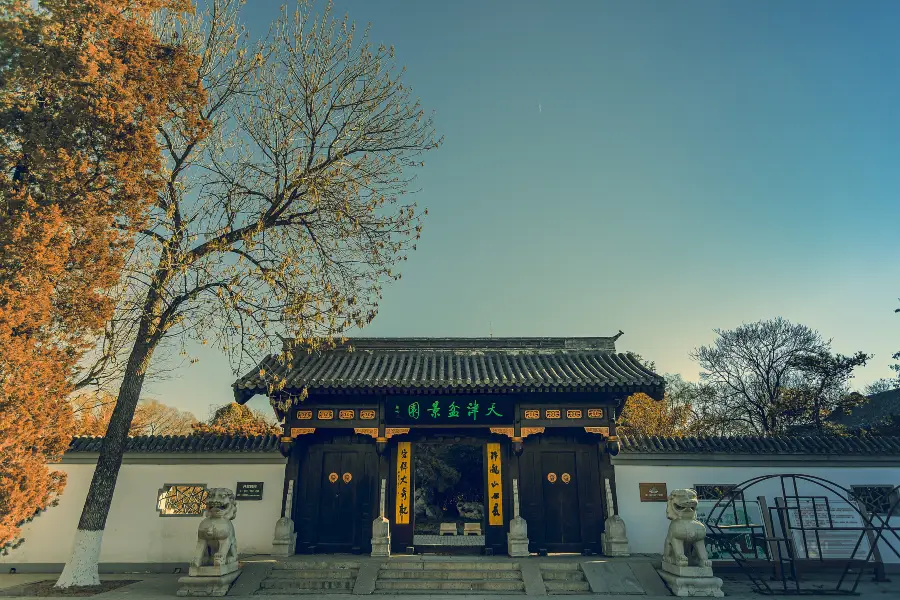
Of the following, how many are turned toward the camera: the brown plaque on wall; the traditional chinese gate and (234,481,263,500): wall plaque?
3

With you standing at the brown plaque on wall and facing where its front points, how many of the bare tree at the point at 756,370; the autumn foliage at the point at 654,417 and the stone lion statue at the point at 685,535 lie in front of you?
1

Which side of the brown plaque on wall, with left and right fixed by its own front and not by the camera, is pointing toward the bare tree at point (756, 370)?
back

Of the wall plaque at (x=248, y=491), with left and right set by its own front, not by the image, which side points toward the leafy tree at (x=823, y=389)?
left

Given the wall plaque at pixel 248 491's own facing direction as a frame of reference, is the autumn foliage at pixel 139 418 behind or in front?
behind

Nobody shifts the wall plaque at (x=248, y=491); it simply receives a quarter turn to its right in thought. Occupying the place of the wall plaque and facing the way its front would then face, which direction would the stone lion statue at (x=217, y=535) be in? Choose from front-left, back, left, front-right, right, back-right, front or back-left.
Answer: left

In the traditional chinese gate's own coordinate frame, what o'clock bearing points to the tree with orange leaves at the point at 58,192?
The tree with orange leaves is roughly at 2 o'clock from the traditional chinese gate.

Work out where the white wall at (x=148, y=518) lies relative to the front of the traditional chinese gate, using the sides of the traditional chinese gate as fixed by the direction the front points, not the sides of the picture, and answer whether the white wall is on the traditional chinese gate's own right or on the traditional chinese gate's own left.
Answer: on the traditional chinese gate's own right

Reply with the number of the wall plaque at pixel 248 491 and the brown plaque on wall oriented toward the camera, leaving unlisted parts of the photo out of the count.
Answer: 2

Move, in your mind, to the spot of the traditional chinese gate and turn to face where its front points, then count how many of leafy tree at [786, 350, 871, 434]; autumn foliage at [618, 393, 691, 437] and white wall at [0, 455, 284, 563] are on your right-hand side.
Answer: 1

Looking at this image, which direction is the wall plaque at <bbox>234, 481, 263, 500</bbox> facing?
toward the camera

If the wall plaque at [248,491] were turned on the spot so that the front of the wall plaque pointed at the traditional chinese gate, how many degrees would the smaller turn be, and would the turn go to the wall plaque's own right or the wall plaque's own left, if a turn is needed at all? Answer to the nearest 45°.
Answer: approximately 45° to the wall plaque's own left

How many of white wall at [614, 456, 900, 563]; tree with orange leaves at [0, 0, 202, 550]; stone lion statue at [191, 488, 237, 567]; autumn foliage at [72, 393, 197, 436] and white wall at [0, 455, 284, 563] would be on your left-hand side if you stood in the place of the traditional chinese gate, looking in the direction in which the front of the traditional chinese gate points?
1

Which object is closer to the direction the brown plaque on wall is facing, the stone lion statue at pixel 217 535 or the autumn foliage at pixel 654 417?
the stone lion statue

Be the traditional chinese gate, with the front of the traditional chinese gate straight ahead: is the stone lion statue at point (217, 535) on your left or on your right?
on your right

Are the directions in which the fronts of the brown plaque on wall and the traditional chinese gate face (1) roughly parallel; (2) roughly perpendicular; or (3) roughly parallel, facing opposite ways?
roughly parallel
